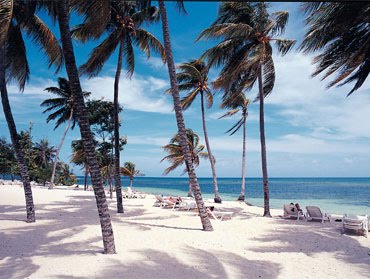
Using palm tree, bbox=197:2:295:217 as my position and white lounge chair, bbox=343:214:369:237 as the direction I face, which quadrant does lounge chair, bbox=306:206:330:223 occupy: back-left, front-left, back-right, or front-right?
front-left

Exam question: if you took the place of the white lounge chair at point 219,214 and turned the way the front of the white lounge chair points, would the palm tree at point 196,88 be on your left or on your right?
on your left

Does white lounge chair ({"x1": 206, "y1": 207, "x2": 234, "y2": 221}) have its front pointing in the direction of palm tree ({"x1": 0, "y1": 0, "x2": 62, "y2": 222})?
no

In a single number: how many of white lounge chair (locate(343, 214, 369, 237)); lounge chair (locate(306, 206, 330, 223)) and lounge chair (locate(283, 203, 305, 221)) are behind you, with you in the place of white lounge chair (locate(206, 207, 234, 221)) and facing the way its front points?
0

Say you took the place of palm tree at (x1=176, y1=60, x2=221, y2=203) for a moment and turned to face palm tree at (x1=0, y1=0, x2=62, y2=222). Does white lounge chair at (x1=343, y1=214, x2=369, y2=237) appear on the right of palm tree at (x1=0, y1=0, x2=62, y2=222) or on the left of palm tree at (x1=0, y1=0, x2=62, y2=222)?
left

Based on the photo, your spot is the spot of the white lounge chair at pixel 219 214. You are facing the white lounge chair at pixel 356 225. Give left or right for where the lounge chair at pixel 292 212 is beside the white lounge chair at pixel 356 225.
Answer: left

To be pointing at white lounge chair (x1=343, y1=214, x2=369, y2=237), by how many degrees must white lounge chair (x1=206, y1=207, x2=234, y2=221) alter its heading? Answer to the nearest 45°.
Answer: approximately 45° to its right

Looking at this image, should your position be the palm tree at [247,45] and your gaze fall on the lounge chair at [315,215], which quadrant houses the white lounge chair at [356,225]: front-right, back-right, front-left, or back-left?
front-right

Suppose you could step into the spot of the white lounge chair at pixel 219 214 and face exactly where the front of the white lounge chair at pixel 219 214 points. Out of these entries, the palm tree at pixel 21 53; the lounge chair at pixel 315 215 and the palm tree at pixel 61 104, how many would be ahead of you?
1
